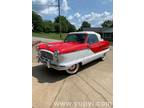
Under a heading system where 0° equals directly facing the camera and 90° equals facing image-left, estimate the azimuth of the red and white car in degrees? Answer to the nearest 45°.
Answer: approximately 45°
